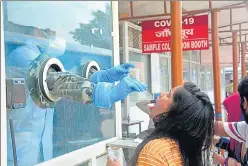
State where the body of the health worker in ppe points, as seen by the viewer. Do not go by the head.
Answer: to the viewer's right

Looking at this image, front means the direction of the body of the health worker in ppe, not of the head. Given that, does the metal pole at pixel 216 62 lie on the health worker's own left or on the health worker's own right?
on the health worker's own left

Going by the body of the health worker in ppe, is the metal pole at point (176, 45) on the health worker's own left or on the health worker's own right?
on the health worker's own left
